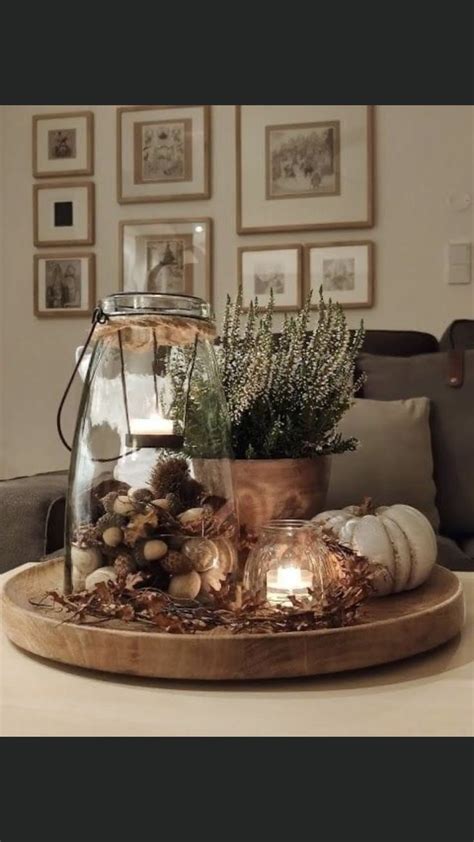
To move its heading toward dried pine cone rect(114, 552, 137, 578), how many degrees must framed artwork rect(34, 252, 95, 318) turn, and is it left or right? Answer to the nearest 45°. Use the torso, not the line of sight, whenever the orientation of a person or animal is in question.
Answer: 0° — it already faces it

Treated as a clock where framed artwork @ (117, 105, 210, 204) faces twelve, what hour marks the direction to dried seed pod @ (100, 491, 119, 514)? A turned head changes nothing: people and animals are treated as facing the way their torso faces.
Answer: The dried seed pod is roughly at 12 o'clock from the framed artwork.

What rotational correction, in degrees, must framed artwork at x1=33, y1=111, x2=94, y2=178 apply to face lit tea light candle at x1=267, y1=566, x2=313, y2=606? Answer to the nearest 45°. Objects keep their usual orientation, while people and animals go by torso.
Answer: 0° — it already faces it

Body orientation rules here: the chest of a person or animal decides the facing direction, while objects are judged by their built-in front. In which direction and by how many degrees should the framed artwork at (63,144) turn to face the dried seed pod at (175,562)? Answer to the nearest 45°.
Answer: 0° — it already faces it

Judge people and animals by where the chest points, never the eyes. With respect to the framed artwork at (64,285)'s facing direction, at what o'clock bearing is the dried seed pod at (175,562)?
The dried seed pod is roughly at 12 o'clock from the framed artwork.
